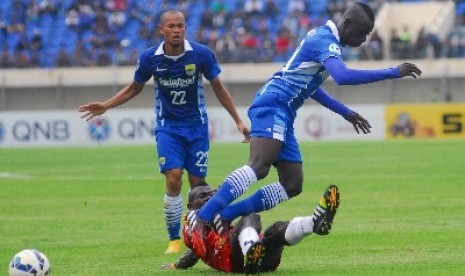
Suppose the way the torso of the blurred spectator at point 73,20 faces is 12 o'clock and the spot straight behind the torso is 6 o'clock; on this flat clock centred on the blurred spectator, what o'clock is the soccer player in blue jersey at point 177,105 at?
The soccer player in blue jersey is roughly at 12 o'clock from the blurred spectator.

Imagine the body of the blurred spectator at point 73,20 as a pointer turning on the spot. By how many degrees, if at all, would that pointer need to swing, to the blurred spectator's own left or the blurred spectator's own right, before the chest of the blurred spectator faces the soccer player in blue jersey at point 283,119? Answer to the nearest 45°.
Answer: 0° — they already face them

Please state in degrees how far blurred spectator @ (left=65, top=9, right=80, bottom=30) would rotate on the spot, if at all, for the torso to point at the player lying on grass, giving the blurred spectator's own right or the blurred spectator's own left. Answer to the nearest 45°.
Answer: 0° — they already face them

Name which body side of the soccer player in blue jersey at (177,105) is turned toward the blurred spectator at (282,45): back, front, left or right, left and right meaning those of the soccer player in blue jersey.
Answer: back

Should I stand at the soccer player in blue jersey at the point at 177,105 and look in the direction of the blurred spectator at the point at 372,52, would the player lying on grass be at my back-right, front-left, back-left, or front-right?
back-right

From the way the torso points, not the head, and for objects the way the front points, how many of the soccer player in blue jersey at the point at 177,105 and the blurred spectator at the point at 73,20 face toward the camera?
2

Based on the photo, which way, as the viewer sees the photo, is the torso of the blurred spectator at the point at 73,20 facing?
toward the camera

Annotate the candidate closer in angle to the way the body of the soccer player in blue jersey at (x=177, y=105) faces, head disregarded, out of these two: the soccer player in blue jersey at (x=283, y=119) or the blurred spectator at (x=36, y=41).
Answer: the soccer player in blue jersey

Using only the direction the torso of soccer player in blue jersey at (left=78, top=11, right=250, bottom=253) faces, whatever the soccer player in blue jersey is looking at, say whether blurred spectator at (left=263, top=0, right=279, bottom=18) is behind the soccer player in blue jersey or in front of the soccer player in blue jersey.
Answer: behind

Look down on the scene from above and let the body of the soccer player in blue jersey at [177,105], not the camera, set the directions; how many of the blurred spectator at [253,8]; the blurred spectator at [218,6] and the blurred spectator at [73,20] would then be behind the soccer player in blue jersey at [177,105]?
3
